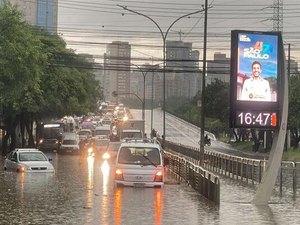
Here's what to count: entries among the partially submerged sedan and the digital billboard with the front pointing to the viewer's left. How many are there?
0

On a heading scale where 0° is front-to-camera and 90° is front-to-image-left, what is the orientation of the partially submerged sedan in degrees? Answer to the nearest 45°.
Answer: approximately 315°

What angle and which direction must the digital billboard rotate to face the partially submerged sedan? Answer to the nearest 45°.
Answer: approximately 135° to its right

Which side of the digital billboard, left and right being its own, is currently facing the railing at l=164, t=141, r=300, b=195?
back

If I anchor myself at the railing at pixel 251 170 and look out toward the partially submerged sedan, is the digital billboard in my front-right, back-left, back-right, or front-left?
back-left

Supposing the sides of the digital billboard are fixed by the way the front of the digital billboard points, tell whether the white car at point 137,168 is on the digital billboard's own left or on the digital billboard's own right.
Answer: on the digital billboard's own right

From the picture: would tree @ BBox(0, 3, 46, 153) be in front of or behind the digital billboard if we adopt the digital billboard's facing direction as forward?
behind

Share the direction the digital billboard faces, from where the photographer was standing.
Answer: facing the viewer
